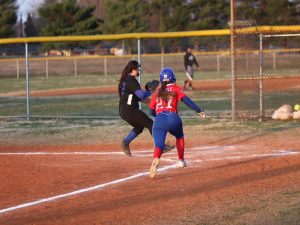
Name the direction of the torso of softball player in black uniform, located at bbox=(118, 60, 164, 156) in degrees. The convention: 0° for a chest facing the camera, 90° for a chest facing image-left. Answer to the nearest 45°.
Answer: approximately 270°

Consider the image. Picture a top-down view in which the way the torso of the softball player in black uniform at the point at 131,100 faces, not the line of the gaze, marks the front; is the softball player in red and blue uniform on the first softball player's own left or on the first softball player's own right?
on the first softball player's own right

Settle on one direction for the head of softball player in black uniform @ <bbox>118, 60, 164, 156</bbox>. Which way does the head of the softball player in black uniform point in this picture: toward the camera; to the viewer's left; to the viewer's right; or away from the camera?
to the viewer's right

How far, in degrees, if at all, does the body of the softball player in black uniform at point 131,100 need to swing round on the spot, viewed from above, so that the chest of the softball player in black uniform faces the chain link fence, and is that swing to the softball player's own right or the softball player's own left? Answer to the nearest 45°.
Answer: approximately 90° to the softball player's own left
